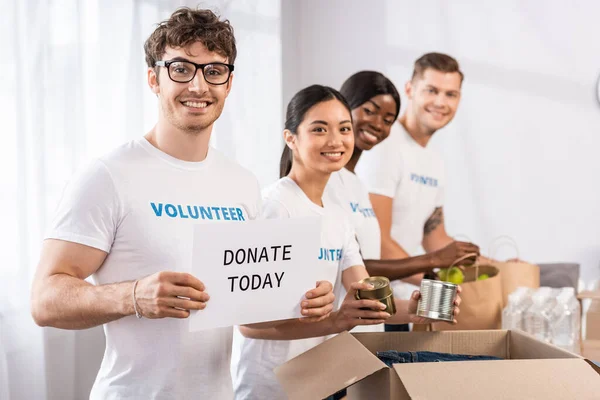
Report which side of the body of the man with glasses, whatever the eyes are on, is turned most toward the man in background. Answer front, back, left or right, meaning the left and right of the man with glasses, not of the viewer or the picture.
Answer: left

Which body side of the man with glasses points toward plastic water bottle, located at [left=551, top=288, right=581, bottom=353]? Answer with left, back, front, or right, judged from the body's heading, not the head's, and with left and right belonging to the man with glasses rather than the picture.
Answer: left

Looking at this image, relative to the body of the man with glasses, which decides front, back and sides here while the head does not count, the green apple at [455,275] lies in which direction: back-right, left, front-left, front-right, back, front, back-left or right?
left

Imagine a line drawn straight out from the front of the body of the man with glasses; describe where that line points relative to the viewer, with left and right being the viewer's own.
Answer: facing the viewer and to the right of the viewer

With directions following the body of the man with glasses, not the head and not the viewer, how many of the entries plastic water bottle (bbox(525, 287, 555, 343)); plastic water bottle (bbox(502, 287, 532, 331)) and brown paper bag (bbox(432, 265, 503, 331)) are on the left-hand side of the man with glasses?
3

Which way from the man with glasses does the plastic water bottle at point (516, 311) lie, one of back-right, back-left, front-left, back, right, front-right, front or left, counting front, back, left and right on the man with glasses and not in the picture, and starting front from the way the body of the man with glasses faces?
left

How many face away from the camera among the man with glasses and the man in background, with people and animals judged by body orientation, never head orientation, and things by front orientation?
0

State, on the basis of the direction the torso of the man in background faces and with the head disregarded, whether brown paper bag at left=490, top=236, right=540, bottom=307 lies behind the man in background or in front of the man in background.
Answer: in front

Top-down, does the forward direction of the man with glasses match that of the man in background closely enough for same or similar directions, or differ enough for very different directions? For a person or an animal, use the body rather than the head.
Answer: same or similar directions

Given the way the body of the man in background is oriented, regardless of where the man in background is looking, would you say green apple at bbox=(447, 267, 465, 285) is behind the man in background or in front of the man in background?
in front

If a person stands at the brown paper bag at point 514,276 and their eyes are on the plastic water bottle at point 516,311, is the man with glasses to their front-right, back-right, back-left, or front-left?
front-right
